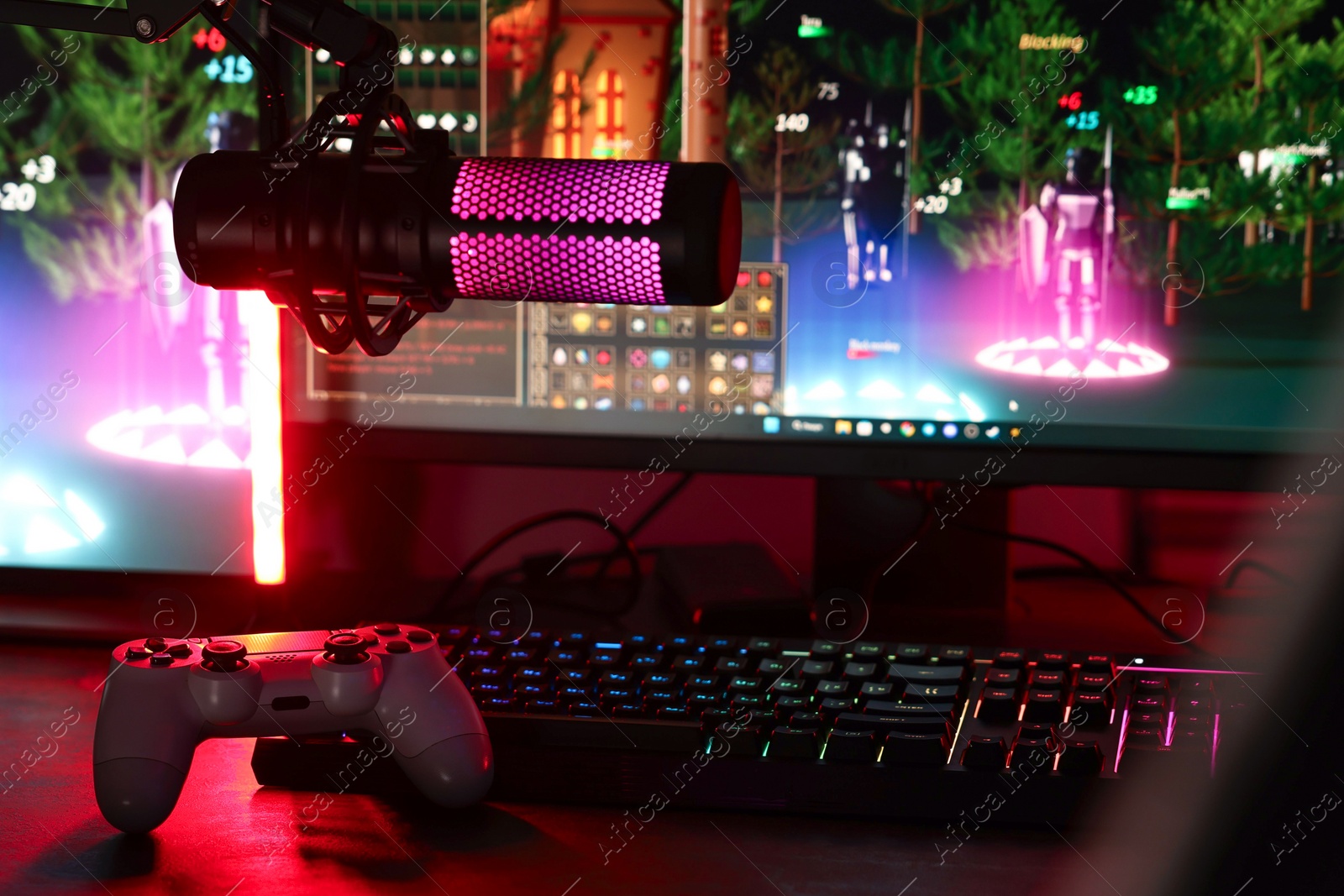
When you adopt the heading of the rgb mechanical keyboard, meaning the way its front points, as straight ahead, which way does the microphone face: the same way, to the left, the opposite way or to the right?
to the left

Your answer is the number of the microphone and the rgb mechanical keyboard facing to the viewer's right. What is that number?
1

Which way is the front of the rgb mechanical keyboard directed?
toward the camera

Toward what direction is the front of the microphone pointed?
to the viewer's right
